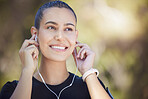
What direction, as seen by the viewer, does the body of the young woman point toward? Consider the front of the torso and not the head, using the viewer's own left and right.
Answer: facing the viewer
